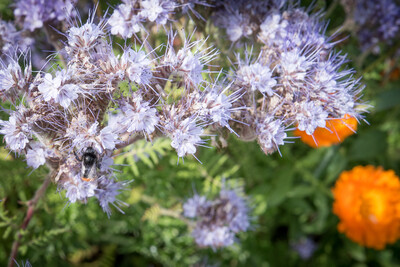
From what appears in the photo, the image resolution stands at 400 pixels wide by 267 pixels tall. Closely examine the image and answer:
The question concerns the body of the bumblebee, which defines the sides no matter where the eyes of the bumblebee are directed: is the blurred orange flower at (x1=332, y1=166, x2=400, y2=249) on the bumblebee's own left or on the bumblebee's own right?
on the bumblebee's own right

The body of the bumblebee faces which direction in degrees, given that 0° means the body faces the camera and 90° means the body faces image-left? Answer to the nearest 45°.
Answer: approximately 180°

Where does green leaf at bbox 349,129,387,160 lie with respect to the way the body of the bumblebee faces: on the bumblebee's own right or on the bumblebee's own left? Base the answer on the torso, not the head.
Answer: on the bumblebee's own right
